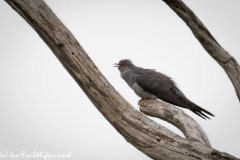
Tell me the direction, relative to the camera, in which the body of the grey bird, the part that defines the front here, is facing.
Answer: to the viewer's left
